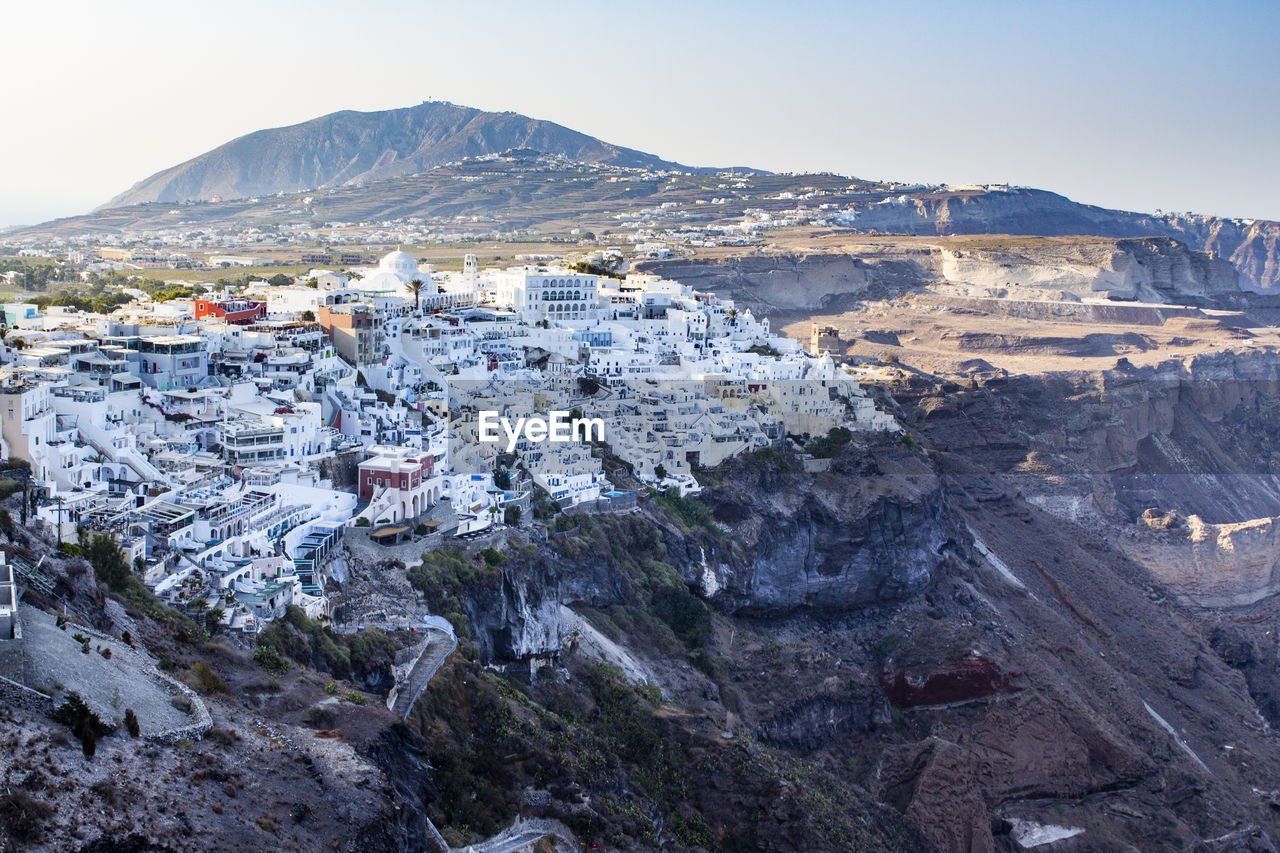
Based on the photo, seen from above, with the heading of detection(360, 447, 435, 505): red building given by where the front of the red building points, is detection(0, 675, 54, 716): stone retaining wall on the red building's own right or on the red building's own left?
on the red building's own right

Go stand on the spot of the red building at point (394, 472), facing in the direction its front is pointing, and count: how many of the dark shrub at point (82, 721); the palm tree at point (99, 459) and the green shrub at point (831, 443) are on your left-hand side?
1

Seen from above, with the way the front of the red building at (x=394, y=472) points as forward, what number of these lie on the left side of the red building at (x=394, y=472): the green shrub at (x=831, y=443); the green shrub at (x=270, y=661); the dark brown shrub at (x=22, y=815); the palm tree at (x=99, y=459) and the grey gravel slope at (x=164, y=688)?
1

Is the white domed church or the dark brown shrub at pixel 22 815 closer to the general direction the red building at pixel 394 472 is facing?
the dark brown shrub

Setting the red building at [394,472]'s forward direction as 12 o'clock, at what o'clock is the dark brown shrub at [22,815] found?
The dark brown shrub is roughly at 2 o'clock from the red building.

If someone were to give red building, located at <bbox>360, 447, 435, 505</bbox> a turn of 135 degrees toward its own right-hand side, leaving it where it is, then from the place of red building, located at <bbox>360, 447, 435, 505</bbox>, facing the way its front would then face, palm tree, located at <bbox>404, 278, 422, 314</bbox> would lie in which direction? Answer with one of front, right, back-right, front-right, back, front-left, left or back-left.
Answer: right

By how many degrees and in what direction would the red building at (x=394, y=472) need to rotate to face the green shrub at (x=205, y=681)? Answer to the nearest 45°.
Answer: approximately 45° to its right

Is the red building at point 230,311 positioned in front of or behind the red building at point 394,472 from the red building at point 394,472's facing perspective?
behind

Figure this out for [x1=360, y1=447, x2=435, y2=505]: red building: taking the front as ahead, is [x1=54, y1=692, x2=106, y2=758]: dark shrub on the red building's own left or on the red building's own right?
on the red building's own right

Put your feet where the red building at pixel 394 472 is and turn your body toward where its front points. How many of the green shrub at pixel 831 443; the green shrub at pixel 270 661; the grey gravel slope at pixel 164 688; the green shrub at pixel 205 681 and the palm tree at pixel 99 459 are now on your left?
1

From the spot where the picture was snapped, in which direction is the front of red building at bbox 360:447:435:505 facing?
facing the viewer and to the right of the viewer

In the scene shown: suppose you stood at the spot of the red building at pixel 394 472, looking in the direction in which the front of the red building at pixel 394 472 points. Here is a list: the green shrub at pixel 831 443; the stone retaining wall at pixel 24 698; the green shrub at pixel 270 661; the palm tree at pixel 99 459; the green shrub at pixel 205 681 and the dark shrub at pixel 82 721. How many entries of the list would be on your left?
1

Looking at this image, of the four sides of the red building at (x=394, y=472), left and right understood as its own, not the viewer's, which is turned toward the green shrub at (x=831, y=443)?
left

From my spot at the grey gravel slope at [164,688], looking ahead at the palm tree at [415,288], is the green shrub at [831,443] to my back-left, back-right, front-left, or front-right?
front-right
